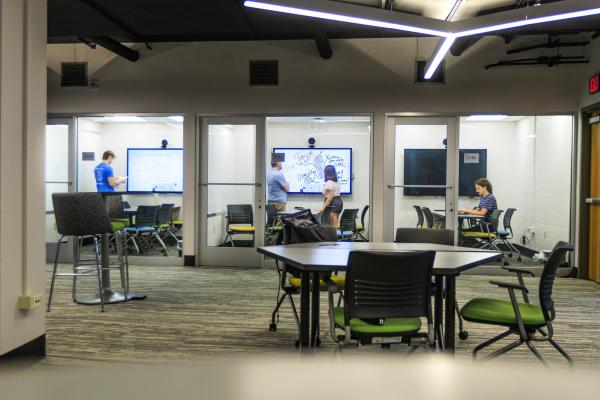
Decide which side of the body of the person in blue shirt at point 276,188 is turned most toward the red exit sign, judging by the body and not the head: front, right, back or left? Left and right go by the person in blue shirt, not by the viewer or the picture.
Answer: right

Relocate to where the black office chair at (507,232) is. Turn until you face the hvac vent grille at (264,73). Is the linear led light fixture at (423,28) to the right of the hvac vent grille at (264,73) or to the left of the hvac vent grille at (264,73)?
left

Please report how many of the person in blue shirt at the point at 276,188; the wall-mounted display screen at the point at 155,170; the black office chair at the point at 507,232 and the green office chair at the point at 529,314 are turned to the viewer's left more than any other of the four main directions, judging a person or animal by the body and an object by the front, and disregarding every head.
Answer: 2

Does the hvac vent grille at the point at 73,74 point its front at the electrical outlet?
yes

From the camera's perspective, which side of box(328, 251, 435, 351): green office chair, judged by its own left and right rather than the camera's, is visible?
back
